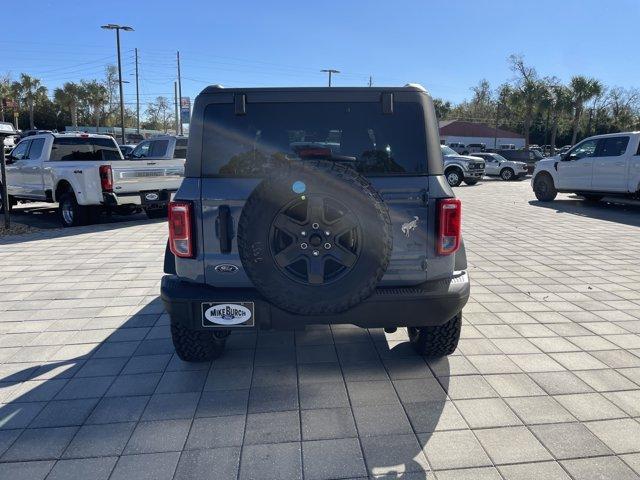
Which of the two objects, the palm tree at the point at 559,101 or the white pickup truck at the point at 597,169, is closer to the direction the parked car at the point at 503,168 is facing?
the white pickup truck

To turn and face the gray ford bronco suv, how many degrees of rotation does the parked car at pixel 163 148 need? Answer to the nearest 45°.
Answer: approximately 90° to its left

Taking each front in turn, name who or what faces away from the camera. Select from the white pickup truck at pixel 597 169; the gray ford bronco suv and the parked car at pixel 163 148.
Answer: the gray ford bronco suv

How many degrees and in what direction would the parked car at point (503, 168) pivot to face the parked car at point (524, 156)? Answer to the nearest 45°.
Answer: approximately 135° to its left

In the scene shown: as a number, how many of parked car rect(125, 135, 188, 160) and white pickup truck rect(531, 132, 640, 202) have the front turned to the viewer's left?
2

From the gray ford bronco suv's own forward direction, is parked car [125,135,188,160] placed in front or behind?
in front

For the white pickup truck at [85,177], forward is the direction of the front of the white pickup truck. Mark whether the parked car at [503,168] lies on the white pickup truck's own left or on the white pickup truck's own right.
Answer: on the white pickup truck's own right

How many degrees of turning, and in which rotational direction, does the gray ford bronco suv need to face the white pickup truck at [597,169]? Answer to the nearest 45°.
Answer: approximately 45° to its right

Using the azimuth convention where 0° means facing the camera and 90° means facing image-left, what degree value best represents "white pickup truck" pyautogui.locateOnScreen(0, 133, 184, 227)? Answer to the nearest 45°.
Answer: approximately 135°

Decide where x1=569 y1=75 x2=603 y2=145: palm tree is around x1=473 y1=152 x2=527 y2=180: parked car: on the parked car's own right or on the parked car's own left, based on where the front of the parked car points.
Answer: on the parked car's own left

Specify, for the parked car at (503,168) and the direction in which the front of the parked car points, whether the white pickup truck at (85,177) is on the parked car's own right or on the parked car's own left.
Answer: on the parked car's own right

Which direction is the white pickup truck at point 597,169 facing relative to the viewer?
to the viewer's left

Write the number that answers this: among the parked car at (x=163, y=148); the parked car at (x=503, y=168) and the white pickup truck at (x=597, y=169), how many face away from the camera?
0

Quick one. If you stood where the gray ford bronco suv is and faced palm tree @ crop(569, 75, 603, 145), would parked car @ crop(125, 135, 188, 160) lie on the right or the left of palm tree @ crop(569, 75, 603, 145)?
left

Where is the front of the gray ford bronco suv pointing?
away from the camera

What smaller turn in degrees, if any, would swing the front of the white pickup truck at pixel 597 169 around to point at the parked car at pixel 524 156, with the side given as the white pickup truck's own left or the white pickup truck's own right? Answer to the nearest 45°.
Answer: approximately 90° to the white pickup truck's own right

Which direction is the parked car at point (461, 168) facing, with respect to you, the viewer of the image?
facing the viewer and to the right of the viewer
